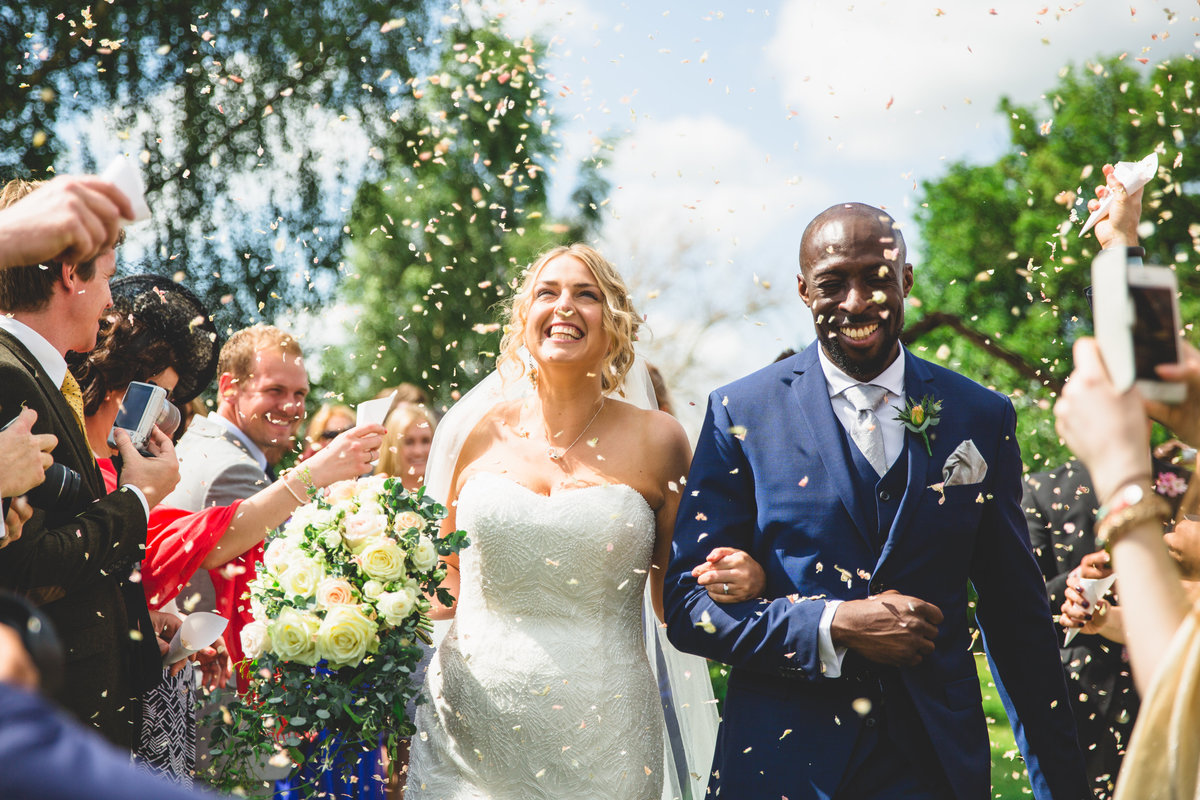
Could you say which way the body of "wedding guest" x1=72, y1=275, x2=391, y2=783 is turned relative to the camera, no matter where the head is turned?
to the viewer's right

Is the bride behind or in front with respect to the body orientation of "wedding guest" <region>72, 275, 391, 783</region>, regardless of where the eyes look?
in front

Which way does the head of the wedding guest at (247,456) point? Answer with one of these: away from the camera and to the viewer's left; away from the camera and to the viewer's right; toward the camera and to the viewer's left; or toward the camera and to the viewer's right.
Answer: toward the camera and to the viewer's right

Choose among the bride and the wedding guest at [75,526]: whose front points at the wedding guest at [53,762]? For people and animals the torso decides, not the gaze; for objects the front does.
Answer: the bride

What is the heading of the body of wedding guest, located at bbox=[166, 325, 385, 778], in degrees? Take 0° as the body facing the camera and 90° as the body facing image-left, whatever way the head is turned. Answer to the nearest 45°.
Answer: approximately 315°

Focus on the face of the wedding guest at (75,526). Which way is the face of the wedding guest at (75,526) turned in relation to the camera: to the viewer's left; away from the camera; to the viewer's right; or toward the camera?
to the viewer's right

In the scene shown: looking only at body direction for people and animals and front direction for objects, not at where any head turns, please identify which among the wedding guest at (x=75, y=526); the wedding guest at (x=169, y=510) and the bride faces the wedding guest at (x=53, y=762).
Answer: the bride

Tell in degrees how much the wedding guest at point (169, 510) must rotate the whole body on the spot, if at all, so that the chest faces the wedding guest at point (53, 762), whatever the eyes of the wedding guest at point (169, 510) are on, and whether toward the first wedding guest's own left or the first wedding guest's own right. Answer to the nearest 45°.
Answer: approximately 90° to the first wedding guest's own right

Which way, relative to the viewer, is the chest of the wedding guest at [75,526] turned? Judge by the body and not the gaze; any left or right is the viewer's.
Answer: facing to the right of the viewer
